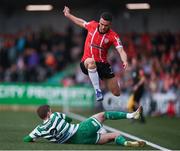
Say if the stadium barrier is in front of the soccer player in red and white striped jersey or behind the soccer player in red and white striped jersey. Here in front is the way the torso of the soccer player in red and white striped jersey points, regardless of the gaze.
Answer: behind

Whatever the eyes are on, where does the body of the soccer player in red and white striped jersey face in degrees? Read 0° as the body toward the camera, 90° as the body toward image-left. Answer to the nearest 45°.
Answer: approximately 0°
